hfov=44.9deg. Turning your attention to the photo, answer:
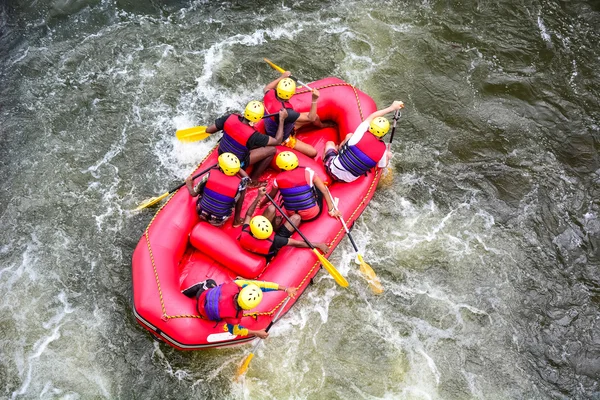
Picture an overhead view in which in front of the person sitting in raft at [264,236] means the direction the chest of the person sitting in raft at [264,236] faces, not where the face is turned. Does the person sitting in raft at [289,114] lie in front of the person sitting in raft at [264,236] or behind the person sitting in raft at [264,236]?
in front

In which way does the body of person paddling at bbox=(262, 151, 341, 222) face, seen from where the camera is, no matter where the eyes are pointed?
away from the camera

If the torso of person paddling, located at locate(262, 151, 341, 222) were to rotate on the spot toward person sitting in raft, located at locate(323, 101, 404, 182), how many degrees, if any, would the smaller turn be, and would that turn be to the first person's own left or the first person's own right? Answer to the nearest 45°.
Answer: approximately 45° to the first person's own right

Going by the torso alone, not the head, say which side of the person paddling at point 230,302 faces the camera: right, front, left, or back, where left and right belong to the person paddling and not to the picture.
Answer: right

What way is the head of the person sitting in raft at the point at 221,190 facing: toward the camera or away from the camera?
away from the camera

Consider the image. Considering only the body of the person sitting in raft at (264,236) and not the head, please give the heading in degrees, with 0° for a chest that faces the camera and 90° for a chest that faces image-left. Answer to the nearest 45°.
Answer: approximately 225°

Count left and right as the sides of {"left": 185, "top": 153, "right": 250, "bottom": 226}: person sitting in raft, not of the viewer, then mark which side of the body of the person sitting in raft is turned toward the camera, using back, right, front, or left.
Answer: back

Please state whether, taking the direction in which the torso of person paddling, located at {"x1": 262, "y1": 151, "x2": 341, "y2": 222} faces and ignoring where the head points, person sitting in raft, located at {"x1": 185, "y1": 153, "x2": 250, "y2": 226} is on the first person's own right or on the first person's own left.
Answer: on the first person's own left

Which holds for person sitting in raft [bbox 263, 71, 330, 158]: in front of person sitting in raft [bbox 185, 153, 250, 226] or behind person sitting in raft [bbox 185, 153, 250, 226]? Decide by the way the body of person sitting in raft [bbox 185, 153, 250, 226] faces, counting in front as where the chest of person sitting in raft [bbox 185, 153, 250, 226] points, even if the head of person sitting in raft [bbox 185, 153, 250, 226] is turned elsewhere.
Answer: in front

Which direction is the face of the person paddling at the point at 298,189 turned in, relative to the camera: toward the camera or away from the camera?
away from the camera

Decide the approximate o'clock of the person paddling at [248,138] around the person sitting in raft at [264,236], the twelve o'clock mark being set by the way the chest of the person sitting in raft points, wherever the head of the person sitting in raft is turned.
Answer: The person paddling is roughly at 10 o'clock from the person sitting in raft.

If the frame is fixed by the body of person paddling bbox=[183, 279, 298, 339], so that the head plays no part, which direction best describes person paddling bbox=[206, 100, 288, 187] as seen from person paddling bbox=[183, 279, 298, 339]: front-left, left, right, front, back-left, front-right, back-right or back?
left
